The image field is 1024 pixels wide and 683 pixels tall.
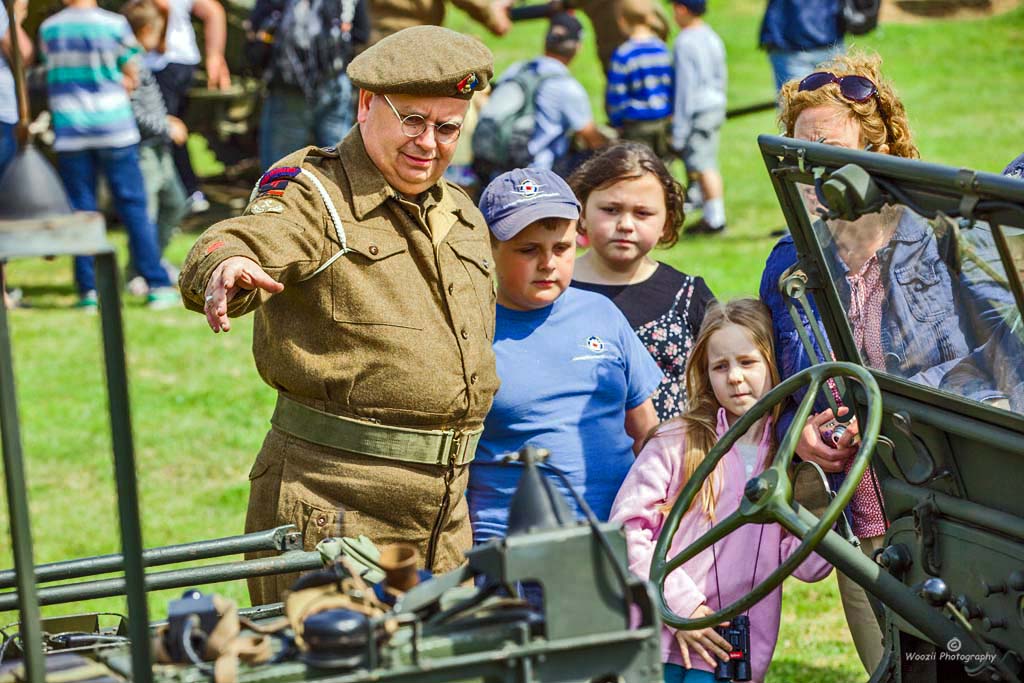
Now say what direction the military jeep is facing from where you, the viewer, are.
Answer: facing away from the viewer and to the right of the viewer

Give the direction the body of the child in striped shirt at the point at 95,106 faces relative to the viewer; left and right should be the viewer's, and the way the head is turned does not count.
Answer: facing away from the viewer

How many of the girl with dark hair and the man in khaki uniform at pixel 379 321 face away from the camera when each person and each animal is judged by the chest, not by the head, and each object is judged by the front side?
0

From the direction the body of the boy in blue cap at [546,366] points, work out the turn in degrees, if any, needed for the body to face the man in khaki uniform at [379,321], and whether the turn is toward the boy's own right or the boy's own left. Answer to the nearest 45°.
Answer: approximately 45° to the boy's own right

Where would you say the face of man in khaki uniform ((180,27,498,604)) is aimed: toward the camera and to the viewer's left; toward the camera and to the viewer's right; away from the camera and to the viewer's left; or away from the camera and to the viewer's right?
toward the camera and to the viewer's right

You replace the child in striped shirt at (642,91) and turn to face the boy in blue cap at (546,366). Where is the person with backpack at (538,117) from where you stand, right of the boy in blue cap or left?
right

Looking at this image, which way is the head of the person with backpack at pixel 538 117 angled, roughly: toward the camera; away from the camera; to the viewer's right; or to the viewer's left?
away from the camera

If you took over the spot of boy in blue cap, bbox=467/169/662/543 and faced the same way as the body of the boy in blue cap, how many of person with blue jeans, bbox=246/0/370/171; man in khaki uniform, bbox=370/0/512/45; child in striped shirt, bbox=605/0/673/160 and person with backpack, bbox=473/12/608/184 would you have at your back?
4

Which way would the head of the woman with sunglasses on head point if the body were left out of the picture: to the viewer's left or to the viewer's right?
to the viewer's left

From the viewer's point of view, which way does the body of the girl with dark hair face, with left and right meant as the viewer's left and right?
facing the viewer

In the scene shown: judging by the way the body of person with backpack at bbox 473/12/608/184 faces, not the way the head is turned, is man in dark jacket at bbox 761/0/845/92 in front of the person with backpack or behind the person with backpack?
in front

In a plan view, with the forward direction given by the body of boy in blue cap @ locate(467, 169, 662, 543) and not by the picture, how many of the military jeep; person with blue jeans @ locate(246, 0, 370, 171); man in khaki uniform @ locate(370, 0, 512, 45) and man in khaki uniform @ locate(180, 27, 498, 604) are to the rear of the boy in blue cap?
2

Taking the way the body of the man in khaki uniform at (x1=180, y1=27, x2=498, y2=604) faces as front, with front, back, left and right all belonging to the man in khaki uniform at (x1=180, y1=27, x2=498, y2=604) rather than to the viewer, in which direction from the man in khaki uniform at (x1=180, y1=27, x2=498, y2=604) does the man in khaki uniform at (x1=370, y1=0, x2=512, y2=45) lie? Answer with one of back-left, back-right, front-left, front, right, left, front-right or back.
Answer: back-left

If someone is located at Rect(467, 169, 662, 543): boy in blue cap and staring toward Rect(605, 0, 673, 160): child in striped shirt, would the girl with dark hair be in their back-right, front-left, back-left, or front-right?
front-right

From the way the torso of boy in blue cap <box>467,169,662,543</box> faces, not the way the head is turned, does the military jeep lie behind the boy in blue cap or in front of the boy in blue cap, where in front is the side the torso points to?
in front
